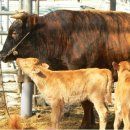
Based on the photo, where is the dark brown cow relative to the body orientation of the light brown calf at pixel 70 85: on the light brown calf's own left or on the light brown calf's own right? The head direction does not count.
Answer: on the light brown calf's own right

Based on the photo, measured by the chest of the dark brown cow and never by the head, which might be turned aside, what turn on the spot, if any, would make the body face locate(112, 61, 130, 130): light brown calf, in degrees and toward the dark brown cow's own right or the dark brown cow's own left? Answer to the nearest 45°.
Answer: approximately 135° to the dark brown cow's own left

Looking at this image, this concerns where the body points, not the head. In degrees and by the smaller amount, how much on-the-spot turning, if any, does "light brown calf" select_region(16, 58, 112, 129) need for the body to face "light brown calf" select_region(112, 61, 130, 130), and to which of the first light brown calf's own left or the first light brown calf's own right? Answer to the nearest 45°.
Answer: approximately 180°

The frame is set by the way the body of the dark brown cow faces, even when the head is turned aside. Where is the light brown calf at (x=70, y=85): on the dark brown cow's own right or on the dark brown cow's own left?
on the dark brown cow's own left

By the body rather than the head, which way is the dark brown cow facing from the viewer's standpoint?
to the viewer's left

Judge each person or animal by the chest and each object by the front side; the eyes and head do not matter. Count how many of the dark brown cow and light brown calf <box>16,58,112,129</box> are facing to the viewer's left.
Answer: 2

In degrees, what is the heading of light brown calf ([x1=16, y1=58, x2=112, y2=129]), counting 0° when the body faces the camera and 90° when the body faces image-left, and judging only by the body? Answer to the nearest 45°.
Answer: approximately 90°
